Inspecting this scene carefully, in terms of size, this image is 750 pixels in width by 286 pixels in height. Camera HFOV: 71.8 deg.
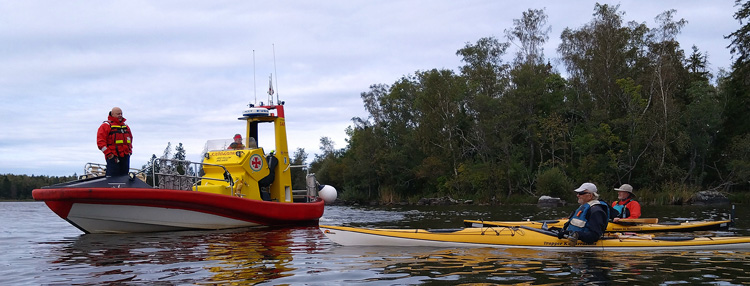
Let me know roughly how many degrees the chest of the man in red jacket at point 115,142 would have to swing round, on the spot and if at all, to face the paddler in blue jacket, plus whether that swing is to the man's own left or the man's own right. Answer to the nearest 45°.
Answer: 0° — they already face them

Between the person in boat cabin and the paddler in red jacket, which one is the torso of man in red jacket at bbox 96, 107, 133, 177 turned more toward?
the paddler in red jacket

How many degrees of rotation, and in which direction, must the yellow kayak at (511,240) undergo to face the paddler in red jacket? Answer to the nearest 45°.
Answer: approximately 135° to its right

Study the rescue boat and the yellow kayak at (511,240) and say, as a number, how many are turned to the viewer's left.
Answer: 2

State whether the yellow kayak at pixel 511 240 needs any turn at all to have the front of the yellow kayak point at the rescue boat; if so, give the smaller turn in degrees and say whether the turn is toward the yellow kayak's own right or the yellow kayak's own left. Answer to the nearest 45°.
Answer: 0° — it already faces it

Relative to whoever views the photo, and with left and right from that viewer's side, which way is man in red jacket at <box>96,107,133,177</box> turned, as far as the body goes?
facing the viewer and to the right of the viewer

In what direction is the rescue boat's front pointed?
to the viewer's left

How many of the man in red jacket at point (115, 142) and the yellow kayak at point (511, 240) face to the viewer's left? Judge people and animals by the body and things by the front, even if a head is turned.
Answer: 1

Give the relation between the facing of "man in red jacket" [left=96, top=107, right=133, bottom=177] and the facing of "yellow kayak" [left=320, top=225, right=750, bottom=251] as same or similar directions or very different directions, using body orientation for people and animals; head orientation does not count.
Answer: very different directions

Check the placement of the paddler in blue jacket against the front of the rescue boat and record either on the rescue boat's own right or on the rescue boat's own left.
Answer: on the rescue boat's own left

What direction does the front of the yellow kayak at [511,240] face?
to the viewer's left
